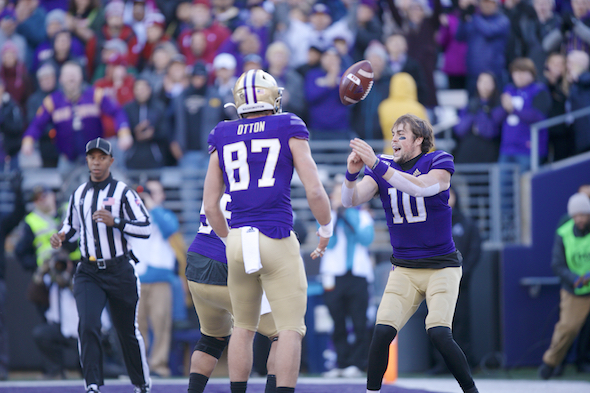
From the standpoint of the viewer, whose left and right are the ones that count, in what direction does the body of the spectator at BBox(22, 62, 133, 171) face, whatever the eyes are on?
facing the viewer

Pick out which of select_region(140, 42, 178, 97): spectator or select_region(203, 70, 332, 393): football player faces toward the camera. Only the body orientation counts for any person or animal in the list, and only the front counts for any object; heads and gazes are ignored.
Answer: the spectator

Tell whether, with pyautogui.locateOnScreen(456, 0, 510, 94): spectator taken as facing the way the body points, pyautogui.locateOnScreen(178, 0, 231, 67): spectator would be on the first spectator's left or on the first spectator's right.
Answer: on the first spectator's right

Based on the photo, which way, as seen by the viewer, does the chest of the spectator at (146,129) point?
toward the camera

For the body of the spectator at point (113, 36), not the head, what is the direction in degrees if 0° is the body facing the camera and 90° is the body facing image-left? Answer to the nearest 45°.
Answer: approximately 0°

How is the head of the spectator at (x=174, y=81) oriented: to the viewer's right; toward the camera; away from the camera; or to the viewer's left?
toward the camera

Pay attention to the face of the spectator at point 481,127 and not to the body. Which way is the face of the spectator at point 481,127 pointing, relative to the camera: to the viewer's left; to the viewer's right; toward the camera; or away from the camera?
toward the camera

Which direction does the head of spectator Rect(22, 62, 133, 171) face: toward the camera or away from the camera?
toward the camera

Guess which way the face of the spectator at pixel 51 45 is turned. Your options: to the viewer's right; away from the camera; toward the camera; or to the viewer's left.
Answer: toward the camera

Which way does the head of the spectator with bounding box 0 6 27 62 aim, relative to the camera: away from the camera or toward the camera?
toward the camera

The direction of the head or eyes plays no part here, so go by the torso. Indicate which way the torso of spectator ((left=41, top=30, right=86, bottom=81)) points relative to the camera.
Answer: toward the camera

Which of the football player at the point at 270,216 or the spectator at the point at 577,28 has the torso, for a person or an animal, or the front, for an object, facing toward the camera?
the spectator

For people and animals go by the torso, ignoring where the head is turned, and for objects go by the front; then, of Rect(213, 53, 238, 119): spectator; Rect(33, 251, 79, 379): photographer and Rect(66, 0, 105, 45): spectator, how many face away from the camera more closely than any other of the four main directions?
0

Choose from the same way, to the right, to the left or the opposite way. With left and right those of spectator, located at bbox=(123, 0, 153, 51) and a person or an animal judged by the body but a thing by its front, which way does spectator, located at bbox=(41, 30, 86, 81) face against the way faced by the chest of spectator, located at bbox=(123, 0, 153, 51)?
the same way

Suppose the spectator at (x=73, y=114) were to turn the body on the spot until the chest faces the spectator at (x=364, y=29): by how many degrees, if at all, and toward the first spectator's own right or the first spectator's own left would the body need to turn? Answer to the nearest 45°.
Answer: approximately 90° to the first spectator's own left

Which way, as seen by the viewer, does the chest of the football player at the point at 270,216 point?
away from the camera

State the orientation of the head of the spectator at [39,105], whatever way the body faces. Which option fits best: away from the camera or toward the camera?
toward the camera

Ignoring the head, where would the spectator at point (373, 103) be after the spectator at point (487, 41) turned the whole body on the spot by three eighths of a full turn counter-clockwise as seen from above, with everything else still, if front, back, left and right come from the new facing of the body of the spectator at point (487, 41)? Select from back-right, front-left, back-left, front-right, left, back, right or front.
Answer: back

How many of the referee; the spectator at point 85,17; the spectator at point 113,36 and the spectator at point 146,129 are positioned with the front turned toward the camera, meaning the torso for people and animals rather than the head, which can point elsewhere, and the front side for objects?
4
